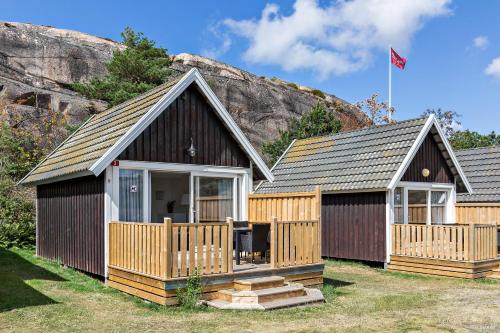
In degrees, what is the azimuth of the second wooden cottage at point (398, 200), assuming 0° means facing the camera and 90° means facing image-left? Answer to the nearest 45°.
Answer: approximately 315°

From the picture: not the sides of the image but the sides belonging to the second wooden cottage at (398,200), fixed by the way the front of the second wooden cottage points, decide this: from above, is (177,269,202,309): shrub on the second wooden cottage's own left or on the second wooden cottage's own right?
on the second wooden cottage's own right

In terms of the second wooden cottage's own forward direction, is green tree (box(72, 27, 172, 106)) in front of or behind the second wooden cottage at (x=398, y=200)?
behind

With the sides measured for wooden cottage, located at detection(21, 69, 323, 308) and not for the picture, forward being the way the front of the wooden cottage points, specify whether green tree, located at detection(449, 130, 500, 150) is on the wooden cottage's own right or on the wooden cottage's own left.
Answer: on the wooden cottage's own left

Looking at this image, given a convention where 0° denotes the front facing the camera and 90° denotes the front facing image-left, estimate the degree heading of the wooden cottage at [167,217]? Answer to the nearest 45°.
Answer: approximately 315°

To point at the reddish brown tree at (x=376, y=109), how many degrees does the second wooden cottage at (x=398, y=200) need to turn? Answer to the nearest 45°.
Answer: approximately 135° to its left

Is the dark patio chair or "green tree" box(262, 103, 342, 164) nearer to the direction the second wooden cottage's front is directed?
the dark patio chair
